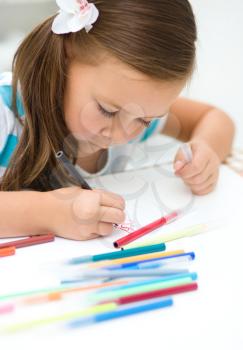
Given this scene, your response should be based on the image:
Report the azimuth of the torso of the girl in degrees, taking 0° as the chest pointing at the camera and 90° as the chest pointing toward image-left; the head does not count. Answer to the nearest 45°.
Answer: approximately 315°
